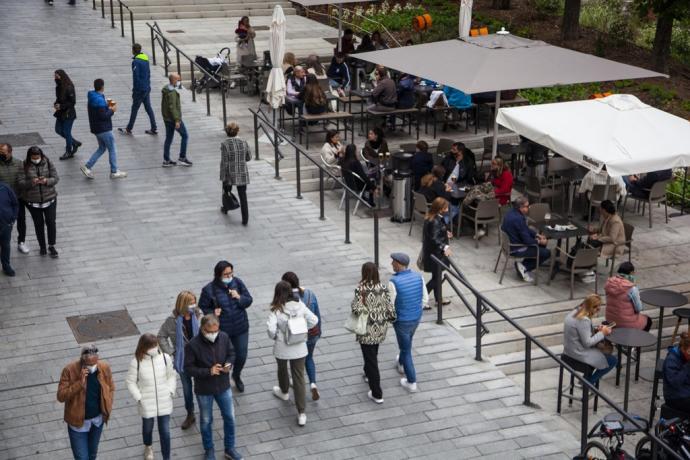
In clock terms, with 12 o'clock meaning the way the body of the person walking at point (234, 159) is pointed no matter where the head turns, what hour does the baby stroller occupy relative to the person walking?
The baby stroller is roughly at 12 o'clock from the person walking.

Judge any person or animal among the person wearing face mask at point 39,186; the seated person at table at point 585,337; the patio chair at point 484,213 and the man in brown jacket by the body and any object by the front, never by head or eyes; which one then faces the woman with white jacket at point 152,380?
the person wearing face mask

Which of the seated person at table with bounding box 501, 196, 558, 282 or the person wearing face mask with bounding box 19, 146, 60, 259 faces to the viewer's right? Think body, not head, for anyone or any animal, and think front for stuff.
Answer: the seated person at table

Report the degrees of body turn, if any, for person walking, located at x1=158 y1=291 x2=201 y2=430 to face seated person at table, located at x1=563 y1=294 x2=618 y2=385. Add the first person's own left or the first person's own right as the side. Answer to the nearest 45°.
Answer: approximately 45° to the first person's own left

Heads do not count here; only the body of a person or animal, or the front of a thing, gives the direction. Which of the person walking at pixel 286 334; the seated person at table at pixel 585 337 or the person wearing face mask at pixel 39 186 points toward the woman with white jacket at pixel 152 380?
the person wearing face mask

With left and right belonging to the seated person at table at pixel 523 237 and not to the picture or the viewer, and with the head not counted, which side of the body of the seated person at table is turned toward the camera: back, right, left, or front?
right

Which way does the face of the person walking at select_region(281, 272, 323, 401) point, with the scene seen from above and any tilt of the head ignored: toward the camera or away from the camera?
away from the camera

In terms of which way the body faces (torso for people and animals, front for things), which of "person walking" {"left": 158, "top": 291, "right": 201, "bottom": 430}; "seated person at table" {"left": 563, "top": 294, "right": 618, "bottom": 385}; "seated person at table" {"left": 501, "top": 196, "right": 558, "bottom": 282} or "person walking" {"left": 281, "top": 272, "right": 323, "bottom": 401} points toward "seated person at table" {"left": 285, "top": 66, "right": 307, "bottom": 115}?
"person walking" {"left": 281, "top": 272, "right": 323, "bottom": 401}

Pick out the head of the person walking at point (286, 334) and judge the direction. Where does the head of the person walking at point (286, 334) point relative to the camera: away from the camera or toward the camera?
away from the camera

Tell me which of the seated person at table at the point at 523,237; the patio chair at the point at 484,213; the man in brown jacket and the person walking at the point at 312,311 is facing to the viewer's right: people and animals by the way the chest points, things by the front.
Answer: the seated person at table

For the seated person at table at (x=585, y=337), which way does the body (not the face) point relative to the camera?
to the viewer's right

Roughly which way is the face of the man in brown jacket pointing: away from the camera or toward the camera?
toward the camera

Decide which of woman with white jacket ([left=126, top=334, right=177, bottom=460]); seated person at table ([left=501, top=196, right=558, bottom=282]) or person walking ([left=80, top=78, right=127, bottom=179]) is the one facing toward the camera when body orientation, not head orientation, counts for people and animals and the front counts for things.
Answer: the woman with white jacket

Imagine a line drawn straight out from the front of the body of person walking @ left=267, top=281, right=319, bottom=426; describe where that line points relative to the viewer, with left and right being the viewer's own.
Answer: facing away from the viewer

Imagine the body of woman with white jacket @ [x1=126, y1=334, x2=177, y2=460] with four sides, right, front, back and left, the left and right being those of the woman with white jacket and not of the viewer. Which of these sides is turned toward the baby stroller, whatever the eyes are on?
back

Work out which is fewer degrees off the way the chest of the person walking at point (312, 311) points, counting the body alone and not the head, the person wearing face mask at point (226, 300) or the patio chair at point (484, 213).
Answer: the patio chair

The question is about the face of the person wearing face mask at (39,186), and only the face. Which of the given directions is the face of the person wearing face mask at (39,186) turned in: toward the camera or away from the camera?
toward the camera

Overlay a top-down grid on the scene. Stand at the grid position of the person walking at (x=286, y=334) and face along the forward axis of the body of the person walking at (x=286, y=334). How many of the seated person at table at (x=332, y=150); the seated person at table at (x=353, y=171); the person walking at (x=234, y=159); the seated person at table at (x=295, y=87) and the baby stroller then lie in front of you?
5

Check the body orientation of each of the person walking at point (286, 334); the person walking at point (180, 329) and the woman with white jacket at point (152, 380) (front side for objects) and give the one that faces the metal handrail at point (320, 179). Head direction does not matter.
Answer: the person walking at point (286, 334)
